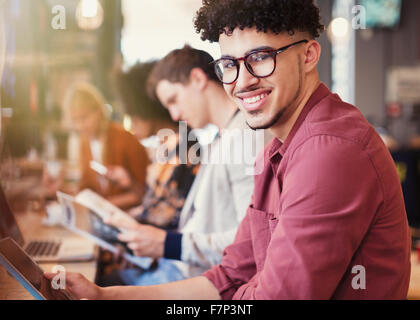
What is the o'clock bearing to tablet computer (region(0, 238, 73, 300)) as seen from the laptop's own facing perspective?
The tablet computer is roughly at 3 o'clock from the laptop.

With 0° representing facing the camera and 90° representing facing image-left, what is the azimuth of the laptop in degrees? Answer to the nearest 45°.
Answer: approximately 270°

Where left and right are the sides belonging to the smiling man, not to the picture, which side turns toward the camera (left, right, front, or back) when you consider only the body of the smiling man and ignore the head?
left

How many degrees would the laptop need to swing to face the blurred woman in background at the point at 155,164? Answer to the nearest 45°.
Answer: approximately 45° to its left

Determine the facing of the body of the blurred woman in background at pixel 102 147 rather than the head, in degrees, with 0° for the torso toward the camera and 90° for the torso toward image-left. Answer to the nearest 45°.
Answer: approximately 45°

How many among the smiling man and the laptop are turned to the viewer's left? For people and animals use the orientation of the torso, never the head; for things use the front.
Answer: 1

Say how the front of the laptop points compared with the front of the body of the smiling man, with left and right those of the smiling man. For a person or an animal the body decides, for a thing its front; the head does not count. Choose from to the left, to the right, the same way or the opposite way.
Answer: the opposite way

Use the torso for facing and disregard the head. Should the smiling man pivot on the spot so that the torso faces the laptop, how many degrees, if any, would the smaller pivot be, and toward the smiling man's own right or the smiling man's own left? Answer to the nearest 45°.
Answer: approximately 45° to the smiling man's own right
